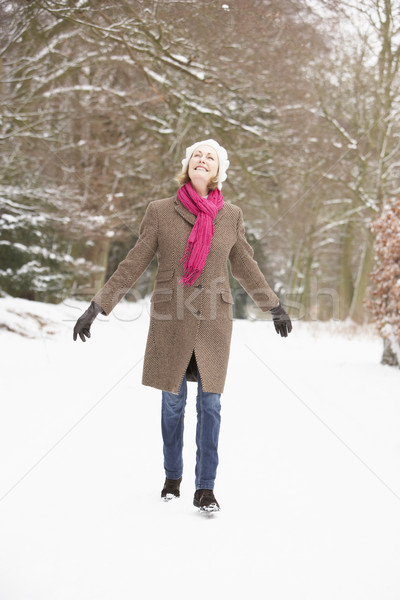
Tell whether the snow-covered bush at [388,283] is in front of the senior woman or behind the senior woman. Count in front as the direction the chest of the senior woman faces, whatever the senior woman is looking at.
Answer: behind

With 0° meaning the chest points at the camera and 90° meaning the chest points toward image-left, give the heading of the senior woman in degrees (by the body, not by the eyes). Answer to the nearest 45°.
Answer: approximately 0°

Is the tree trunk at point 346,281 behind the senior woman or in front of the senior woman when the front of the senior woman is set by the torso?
behind

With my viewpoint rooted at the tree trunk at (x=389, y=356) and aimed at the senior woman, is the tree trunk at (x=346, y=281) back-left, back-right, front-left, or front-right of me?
back-right

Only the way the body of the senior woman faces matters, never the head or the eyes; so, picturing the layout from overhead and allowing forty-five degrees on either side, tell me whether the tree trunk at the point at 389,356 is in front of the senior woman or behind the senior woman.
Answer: behind
